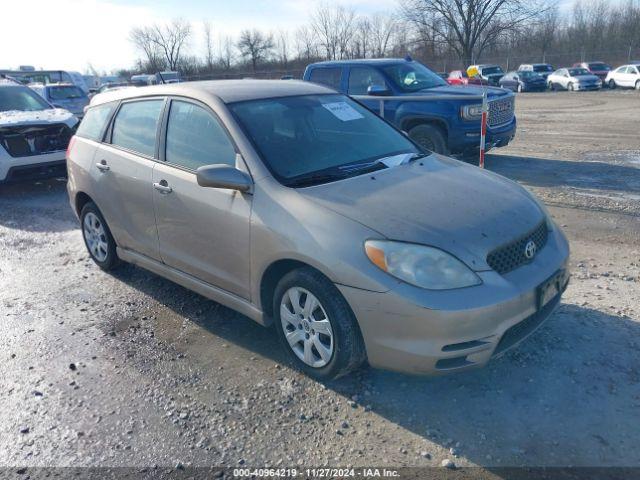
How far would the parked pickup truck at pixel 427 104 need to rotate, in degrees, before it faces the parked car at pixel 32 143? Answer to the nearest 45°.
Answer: approximately 135° to its right

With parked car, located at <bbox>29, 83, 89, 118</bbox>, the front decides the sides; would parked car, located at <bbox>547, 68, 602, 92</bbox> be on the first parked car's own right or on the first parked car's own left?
on the first parked car's own left

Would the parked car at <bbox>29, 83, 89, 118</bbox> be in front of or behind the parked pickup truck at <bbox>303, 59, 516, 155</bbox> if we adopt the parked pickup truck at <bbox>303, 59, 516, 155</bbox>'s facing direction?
behind

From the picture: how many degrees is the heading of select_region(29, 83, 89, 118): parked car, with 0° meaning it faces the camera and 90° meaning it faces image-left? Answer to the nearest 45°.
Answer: approximately 315°

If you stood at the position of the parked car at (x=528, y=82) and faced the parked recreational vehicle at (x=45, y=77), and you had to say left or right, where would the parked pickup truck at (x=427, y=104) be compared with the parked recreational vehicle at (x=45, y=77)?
left

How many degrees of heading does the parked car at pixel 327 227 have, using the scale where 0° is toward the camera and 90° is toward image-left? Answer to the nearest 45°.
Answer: approximately 315°

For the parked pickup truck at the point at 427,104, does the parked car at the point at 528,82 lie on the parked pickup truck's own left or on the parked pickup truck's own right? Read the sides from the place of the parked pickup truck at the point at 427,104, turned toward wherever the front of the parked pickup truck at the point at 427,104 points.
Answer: on the parked pickup truck's own left

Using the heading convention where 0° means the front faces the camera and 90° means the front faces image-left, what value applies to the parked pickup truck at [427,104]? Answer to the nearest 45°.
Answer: approximately 315°
